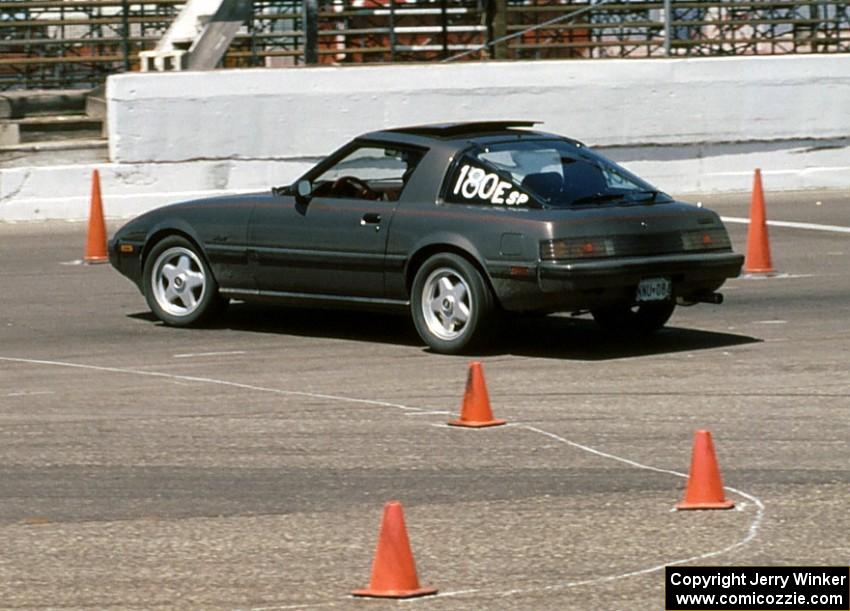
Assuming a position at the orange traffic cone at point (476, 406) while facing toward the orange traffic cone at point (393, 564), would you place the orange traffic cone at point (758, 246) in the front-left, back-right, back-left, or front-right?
back-left

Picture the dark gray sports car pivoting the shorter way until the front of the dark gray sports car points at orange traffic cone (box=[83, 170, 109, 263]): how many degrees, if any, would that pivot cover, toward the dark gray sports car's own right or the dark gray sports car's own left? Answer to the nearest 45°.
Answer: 0° — it already faces it

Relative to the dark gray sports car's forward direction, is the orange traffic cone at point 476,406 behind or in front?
behind

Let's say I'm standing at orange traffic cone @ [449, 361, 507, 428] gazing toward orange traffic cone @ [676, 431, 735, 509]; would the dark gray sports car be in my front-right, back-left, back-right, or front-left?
back-left

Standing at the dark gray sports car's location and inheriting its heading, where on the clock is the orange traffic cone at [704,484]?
The orange traffic cone is roughly at 7 o'clock from the dark gray sports car.

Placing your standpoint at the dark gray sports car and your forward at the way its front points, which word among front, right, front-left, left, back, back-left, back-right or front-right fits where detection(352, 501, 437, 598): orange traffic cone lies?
back-left

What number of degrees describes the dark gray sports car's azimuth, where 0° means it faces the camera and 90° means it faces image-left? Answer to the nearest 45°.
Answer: approximately 135°

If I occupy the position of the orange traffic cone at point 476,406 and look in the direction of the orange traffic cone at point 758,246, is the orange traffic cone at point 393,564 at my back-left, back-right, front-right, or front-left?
back-right

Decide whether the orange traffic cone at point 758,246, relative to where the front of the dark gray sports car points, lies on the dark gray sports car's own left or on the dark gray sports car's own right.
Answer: on the dark gray sports car's own right

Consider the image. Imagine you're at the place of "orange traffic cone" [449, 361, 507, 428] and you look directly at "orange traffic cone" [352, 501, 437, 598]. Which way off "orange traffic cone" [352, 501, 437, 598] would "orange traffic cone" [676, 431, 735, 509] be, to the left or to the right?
left

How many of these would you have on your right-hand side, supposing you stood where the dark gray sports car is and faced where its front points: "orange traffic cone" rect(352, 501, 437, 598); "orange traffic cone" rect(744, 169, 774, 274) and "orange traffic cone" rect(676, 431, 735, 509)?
1
